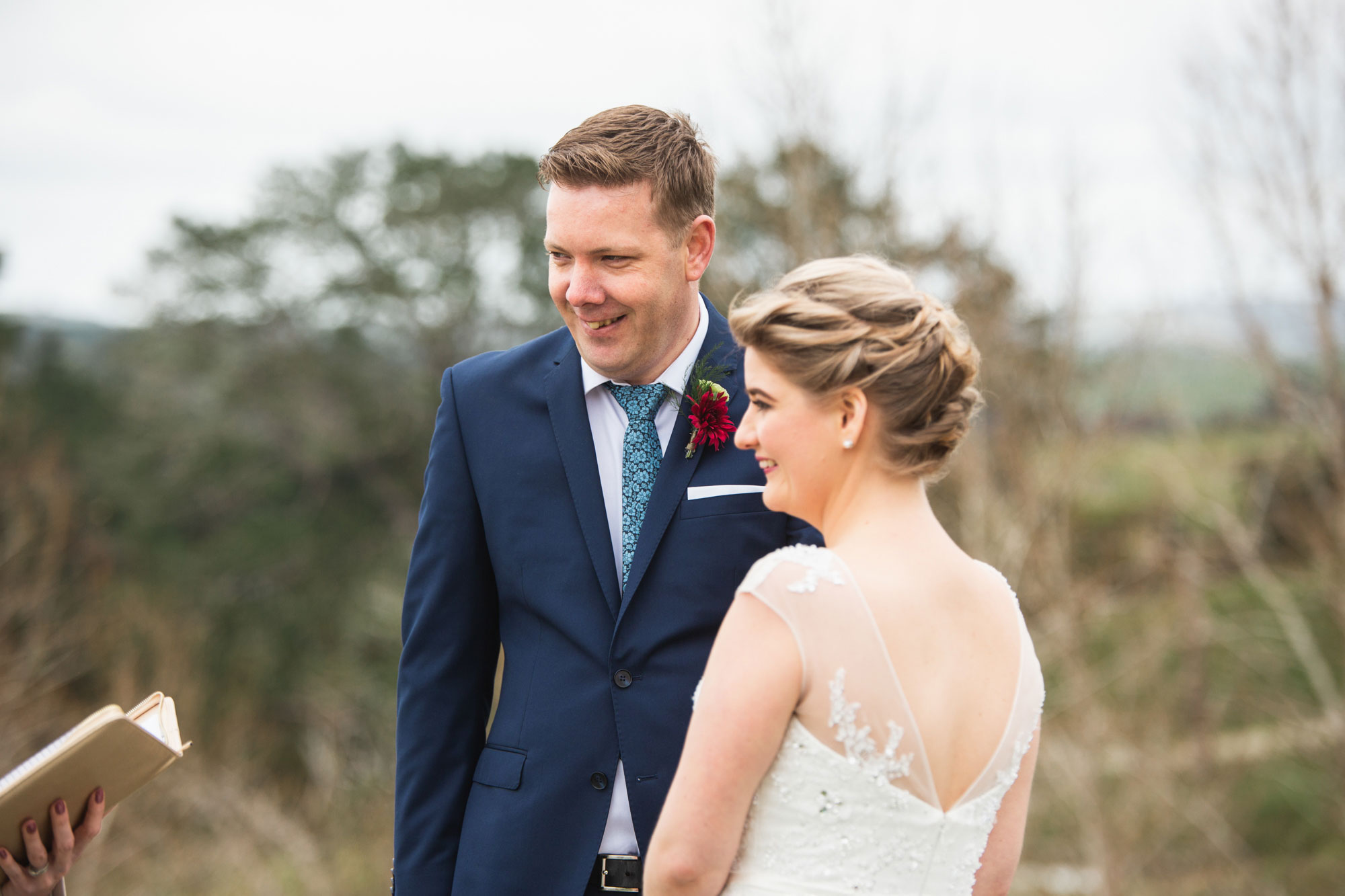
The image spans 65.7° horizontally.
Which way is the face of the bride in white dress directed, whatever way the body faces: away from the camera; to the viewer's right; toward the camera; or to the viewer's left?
to the viewer's left

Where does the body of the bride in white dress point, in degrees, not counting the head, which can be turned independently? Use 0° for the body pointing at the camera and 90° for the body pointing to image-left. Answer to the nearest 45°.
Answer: approximately 135°

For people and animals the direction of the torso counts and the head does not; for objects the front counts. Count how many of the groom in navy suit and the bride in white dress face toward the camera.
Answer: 1

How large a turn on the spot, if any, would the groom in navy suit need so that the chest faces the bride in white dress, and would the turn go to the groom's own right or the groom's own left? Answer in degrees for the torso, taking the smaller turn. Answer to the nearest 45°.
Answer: approximately 45° to the groom's own left

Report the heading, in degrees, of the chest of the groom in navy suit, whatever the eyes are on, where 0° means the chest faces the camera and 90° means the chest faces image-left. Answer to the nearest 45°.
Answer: approximately 0°

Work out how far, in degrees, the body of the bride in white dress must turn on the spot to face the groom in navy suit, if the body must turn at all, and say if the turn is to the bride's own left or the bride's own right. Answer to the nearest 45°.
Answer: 0° — they already face them
